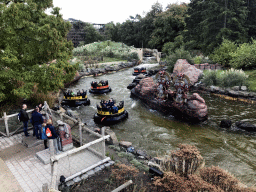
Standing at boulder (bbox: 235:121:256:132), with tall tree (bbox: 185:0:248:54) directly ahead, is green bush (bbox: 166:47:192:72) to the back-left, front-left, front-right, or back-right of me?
front-left

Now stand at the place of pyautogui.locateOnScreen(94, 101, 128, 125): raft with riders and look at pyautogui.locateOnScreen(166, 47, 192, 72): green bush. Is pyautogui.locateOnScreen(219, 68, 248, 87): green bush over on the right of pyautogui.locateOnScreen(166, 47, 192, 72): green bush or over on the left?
right

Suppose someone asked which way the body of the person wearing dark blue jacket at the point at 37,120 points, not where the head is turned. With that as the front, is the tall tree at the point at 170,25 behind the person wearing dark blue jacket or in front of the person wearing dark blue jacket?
in front

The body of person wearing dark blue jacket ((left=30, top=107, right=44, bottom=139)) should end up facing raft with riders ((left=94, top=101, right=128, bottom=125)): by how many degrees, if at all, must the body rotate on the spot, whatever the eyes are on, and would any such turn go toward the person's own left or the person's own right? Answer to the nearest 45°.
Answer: approximately 45° to the person's own right
